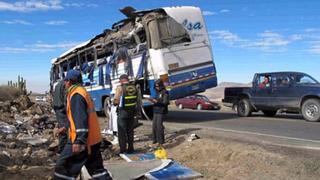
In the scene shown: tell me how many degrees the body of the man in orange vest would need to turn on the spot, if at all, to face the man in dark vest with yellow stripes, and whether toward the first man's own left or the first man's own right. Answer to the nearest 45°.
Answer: approximately 90° to the first man's own right
